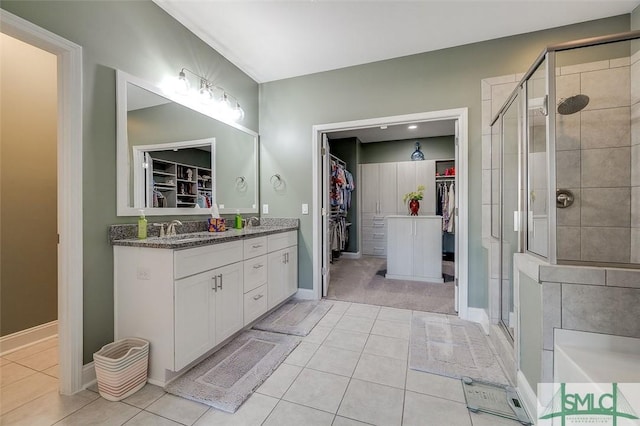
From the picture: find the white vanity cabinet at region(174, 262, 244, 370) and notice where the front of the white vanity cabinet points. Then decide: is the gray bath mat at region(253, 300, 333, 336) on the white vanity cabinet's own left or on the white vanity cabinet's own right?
on the white vanity cabinet's own left

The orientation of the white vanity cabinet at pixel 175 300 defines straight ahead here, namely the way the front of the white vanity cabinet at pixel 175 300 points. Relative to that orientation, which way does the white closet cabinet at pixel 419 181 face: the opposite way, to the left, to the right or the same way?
to the right

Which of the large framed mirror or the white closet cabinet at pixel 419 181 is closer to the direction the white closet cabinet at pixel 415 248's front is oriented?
the large framed mirror

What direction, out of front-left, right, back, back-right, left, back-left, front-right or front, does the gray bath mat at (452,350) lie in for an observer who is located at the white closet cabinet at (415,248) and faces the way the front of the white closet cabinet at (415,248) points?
front

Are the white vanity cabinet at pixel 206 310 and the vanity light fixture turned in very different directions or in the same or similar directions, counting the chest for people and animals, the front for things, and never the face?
same or similar directions

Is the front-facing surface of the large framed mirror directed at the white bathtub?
yes

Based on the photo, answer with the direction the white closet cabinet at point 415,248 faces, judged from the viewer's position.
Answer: facing the viewer

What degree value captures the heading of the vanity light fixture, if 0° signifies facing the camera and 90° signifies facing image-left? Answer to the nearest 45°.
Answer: approximately 315°

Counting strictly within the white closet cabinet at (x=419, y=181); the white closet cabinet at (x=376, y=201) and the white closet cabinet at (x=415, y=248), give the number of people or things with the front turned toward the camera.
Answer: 3

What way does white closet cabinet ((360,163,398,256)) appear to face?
toward the camera

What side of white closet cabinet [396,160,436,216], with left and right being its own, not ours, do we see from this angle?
front

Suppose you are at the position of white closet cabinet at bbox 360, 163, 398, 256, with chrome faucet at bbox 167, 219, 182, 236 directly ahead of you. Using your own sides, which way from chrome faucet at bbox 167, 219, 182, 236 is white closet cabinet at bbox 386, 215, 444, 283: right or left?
left

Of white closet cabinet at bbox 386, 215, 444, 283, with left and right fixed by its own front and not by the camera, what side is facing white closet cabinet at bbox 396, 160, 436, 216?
back
